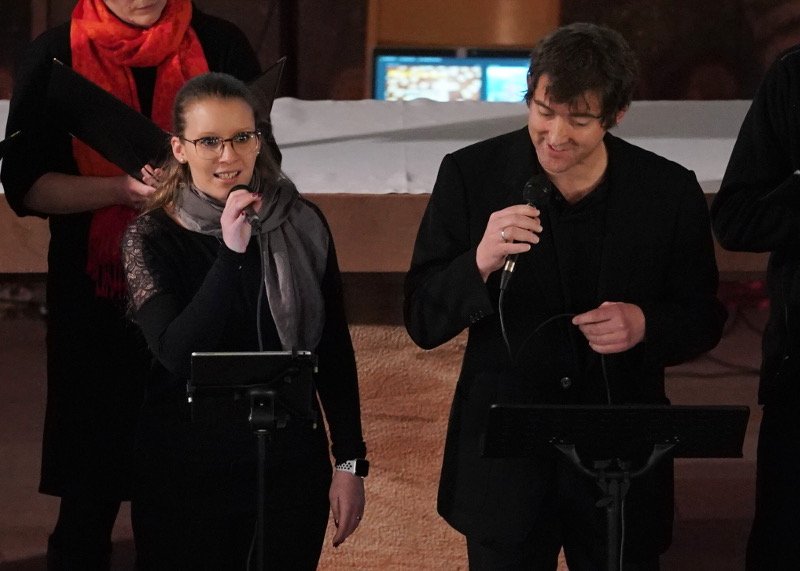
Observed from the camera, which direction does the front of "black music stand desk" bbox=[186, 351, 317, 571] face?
facing away from the viewer

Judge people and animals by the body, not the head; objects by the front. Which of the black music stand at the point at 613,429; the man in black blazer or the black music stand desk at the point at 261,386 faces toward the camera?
the man in black blazer

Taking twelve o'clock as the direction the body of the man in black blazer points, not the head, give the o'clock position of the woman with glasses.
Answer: The woman with glasses is roughly at 3 o'clock from the man in black blazer.

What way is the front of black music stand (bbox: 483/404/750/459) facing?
away from the camera

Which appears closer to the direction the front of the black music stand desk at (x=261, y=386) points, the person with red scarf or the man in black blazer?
the person with red scarf

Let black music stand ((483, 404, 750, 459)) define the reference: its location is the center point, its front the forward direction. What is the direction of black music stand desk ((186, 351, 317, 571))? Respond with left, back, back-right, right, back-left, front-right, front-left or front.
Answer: left

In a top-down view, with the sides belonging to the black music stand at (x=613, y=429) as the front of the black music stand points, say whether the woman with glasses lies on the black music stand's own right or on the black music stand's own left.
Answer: on the black music stand's own left

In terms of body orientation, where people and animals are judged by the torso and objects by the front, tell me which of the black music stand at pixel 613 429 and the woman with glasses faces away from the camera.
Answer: the black music stand

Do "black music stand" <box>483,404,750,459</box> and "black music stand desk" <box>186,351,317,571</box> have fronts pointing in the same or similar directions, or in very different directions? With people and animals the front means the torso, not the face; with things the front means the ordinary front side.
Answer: same or similar directions

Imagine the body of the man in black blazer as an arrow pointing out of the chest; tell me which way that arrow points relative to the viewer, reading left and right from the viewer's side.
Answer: facing the viewer

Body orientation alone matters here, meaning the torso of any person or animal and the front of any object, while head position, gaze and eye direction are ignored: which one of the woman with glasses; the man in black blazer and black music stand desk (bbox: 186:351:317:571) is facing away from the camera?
the black music stand desk
